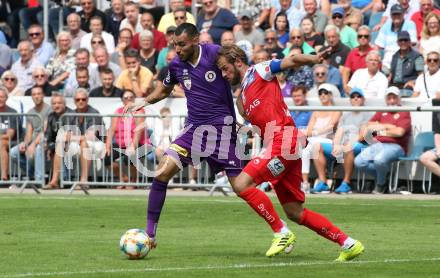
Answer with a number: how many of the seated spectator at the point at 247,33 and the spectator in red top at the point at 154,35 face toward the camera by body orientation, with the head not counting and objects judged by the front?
2

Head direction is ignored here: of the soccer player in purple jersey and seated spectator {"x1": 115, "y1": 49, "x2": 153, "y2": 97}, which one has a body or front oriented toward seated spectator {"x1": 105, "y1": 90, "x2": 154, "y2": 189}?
seated spectator {"x1": 115, "y1": 49, "x2": 153, "y2": 97}

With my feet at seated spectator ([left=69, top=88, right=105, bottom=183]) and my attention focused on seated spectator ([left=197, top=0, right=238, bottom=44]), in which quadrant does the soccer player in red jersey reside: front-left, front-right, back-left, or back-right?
back-right

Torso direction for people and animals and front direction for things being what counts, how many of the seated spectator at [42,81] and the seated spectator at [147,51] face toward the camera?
2

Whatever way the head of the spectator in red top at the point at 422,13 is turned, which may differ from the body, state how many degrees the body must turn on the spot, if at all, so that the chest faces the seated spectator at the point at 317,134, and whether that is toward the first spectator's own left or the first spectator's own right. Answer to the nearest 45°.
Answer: approximately 45° to the first spectator's own right

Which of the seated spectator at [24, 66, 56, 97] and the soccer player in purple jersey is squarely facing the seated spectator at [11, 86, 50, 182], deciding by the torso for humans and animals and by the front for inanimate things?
the seated spectator at [24, 66, 56, 97]

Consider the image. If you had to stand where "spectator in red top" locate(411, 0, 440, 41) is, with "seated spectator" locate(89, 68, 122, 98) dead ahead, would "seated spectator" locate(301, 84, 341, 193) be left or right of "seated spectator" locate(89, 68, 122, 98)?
left

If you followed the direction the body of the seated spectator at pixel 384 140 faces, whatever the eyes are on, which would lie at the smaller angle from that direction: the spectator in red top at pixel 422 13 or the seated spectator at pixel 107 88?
the seated spectator

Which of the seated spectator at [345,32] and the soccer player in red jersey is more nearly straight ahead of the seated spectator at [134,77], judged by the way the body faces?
the soccer player in red jersey

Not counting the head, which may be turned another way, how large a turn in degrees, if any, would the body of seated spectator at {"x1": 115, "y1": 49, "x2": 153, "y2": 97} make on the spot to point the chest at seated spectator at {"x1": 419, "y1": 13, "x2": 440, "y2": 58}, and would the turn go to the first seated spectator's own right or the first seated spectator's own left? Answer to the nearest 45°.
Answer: approximately 90° to the first seated spectator's own left

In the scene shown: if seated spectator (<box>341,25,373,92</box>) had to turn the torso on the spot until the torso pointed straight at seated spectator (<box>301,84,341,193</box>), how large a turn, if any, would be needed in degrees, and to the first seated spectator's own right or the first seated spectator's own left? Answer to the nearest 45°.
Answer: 0° — they already face them

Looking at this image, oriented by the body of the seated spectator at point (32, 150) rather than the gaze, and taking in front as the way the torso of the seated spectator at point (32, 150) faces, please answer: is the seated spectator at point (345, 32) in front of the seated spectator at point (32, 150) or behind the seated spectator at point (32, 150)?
behind

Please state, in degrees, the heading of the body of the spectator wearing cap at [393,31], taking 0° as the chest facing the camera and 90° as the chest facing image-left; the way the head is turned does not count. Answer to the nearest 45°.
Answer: approximately 0°
